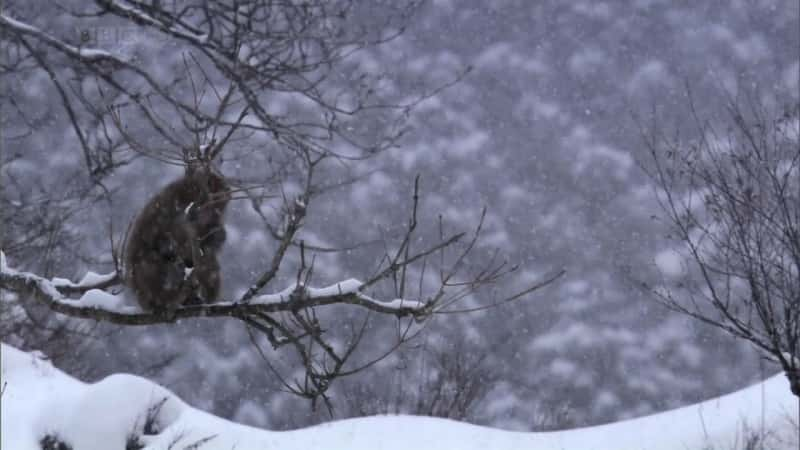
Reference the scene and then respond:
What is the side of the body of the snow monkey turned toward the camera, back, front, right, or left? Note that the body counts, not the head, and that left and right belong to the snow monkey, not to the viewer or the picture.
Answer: right
